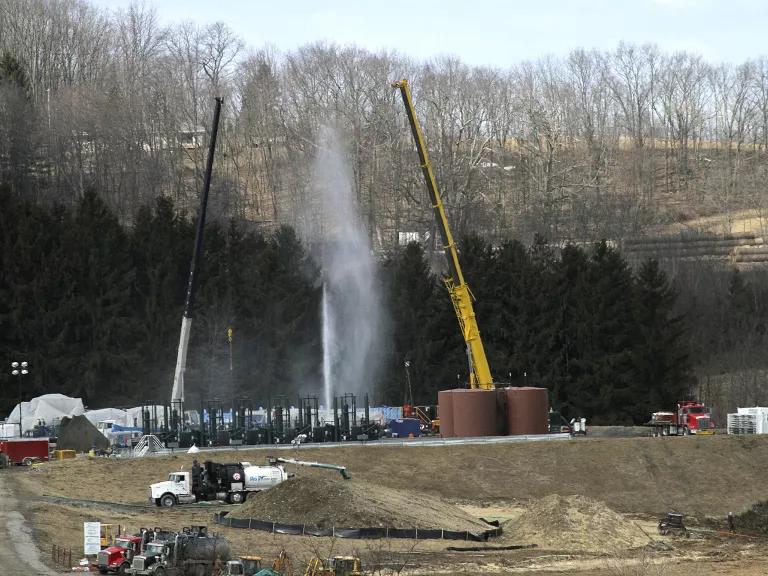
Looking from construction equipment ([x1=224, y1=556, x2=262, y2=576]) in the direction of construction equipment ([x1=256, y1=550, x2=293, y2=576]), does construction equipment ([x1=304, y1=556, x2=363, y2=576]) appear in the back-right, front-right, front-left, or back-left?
front-right

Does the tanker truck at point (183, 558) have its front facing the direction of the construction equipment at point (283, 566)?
no

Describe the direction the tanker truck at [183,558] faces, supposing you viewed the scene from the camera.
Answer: facing the viewer and to the left of the viewer

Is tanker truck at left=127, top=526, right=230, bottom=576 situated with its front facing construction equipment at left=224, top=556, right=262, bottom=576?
no

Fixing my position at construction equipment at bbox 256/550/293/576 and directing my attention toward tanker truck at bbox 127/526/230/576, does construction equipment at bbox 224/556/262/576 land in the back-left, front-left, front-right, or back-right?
front-left

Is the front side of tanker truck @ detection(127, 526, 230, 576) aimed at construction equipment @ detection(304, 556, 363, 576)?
no
